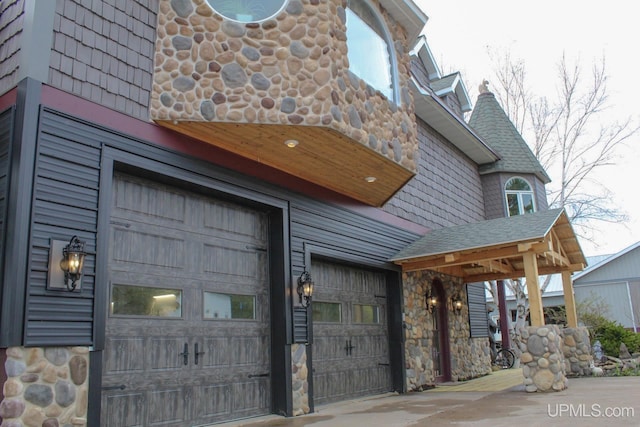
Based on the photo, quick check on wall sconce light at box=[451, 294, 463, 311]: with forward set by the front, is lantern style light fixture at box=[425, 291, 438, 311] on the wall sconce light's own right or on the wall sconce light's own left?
on the wall sconce light's own right

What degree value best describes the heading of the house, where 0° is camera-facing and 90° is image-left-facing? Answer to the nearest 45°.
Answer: approximately 315°

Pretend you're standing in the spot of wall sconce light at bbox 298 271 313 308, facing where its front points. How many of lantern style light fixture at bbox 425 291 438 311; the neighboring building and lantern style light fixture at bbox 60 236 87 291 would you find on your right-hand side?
1

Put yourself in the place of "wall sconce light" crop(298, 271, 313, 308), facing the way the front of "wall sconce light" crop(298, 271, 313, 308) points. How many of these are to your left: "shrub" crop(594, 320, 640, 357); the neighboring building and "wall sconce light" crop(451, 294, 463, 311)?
3

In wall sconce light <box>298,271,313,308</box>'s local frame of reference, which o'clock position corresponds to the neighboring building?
The neighboring building is roughly at 9 o'clock from the wall sconce light.

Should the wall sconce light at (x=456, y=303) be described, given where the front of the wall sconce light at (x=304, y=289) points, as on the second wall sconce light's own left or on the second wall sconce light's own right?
on the second wall sconce light's own left

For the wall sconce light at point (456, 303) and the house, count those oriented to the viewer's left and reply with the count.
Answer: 0

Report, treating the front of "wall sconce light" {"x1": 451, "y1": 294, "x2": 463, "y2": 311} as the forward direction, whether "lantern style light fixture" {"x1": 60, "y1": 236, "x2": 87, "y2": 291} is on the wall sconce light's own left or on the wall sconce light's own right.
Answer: on the wall sconce light's own right

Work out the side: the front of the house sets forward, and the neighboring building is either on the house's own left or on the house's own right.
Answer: on the house's own left

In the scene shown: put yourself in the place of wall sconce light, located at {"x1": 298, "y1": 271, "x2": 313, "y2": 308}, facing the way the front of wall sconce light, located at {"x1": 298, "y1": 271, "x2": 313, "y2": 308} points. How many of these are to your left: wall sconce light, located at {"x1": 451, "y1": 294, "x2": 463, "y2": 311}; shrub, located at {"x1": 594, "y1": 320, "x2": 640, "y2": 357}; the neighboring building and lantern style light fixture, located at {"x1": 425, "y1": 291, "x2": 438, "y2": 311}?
4

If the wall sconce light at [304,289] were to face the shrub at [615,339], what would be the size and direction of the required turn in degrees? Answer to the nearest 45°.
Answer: approximately 90° to its left
